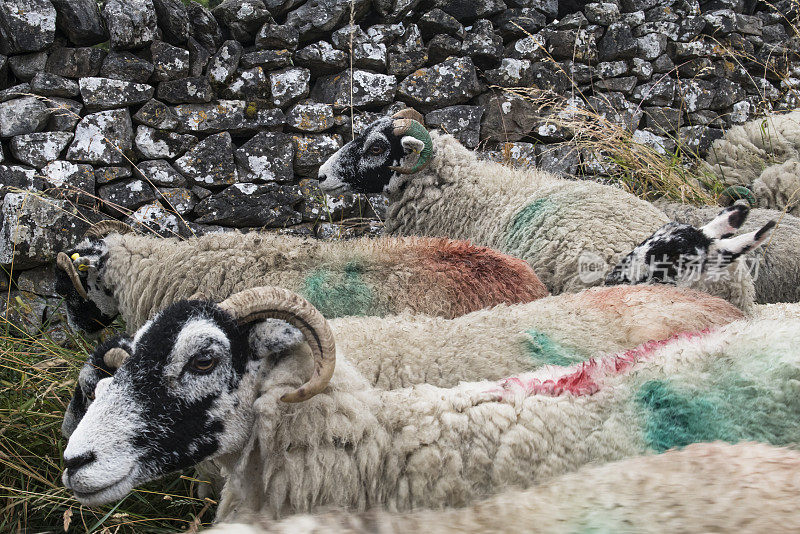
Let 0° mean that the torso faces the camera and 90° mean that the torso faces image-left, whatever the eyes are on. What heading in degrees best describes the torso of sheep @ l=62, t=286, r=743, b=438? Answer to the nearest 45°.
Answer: approximately 90°

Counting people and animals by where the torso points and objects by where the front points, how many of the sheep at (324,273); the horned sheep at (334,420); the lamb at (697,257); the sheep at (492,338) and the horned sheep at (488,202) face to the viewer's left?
5

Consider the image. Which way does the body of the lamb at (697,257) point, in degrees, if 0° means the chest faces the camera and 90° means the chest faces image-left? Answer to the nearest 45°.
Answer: approximately 90°

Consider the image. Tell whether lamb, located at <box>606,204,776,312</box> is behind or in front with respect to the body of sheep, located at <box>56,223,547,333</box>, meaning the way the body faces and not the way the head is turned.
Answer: behind

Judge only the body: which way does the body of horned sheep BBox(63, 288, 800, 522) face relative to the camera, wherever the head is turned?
to the viewer's left

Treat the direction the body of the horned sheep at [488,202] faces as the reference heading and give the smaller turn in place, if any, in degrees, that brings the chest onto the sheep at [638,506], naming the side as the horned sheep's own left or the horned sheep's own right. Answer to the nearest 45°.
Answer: approximately 90° to the horned sheep's own left

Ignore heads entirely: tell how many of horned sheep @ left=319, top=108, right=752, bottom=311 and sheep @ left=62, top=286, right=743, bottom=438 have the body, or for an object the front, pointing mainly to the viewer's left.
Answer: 2

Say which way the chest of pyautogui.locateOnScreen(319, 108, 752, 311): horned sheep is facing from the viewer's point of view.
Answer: to the viewer's left

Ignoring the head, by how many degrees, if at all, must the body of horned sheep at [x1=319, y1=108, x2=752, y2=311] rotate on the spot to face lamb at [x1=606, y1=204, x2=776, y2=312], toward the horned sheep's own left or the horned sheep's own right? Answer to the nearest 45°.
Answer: approximately 135° to the horned sheep's own left

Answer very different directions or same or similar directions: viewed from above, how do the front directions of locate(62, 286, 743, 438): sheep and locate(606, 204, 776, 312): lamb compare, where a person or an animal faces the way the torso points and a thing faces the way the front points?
same or similar directions

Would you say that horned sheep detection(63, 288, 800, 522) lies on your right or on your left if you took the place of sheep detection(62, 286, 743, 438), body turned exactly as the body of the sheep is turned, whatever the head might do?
on your left

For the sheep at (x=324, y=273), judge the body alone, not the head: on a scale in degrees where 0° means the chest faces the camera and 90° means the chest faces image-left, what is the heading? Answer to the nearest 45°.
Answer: approximately 90°

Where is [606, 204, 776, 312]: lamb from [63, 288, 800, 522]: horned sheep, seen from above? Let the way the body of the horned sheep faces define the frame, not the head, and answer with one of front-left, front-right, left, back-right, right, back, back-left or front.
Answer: back-right

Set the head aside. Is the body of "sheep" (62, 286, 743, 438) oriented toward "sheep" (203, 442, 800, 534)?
no

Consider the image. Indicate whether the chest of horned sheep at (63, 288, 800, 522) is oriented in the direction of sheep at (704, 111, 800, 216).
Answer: no

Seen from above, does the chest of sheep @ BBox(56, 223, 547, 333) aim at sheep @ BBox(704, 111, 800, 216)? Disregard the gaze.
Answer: no

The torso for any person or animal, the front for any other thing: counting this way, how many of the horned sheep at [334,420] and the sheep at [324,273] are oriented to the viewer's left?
2

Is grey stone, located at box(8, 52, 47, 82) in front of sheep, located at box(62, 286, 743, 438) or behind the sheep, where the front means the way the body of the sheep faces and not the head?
in front

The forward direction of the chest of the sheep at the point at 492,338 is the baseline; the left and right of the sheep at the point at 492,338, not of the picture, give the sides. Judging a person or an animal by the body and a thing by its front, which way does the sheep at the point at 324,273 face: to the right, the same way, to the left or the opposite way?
the same way
